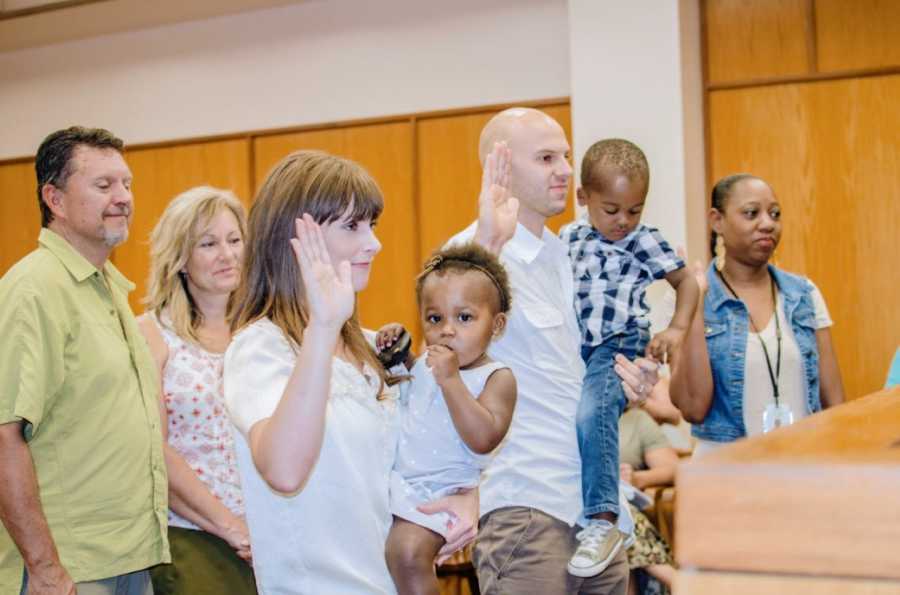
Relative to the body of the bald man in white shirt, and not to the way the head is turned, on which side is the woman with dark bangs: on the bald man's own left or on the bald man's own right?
on the bald man's own right

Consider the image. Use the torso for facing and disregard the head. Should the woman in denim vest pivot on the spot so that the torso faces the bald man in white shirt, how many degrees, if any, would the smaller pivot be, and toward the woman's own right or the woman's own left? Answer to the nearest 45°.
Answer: approximately 90° to the woman's own right

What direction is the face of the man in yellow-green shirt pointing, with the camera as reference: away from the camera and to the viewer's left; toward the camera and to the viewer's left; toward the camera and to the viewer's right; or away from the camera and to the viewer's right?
toward the camera and to the viewer's right

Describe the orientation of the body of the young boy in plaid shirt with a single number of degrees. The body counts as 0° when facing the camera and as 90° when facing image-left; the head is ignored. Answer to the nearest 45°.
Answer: approximately 0°

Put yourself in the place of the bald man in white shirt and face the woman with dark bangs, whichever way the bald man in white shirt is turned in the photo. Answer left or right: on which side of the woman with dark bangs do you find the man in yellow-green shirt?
right

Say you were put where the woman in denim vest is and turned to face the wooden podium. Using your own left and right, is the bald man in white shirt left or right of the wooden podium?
right

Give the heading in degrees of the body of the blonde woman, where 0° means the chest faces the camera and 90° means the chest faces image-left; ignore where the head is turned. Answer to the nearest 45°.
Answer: approximately 315°

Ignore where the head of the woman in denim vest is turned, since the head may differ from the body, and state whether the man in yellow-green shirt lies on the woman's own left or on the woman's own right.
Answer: on the woman's own right

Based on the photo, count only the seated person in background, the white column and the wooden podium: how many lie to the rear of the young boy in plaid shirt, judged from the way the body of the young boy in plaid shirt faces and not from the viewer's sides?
2
